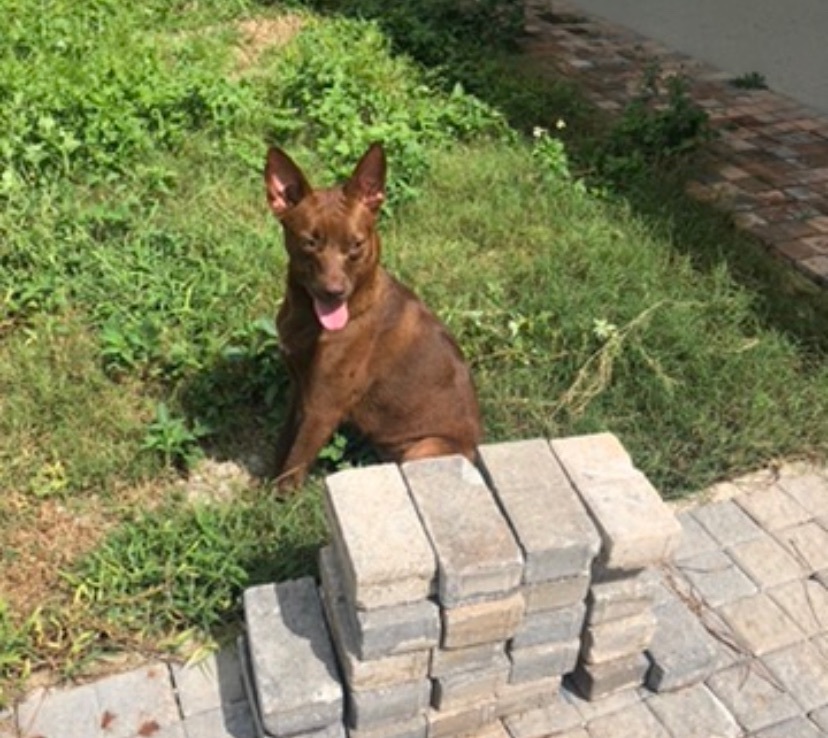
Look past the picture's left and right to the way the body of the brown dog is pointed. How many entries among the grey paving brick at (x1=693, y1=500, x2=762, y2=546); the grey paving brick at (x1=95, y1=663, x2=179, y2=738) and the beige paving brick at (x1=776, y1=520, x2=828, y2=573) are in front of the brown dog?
1

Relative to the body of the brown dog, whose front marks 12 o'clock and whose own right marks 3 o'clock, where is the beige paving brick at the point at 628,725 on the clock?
The beige paving brick is roughly at 9 o'clock from the brown dog.

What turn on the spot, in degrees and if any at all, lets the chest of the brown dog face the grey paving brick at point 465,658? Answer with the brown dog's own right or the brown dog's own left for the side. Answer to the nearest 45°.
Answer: approximately 45° to the brown dog's own left

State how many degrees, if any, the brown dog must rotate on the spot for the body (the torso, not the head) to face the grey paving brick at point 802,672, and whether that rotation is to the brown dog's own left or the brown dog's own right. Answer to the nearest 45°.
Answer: approximately 90° to the brown dog's own left

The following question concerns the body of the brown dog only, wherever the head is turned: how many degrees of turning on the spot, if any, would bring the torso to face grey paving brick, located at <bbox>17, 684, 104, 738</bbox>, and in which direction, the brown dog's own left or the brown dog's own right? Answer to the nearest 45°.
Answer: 0° — it already faces it

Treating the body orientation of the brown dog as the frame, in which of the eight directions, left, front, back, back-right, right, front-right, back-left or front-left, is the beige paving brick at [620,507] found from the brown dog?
left

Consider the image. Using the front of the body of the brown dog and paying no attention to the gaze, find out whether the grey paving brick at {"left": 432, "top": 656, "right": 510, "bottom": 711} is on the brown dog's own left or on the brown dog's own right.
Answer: on the brown dog's own left

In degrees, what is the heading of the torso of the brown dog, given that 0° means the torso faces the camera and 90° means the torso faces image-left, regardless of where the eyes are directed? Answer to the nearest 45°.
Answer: approximately 45°

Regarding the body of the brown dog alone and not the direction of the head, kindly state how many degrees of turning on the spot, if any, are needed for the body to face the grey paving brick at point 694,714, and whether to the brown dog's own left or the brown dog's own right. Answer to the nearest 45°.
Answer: approximately 90° to the brown dog's own left

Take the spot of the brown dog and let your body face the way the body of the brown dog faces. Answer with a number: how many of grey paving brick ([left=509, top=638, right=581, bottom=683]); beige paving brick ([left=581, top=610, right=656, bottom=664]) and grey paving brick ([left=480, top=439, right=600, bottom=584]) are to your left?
3
